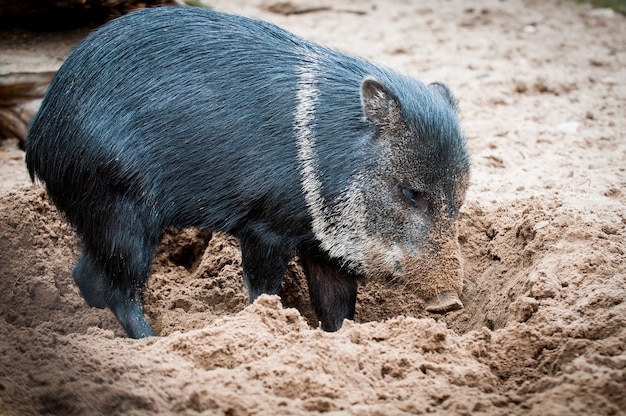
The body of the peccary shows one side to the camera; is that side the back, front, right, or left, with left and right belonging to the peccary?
right
